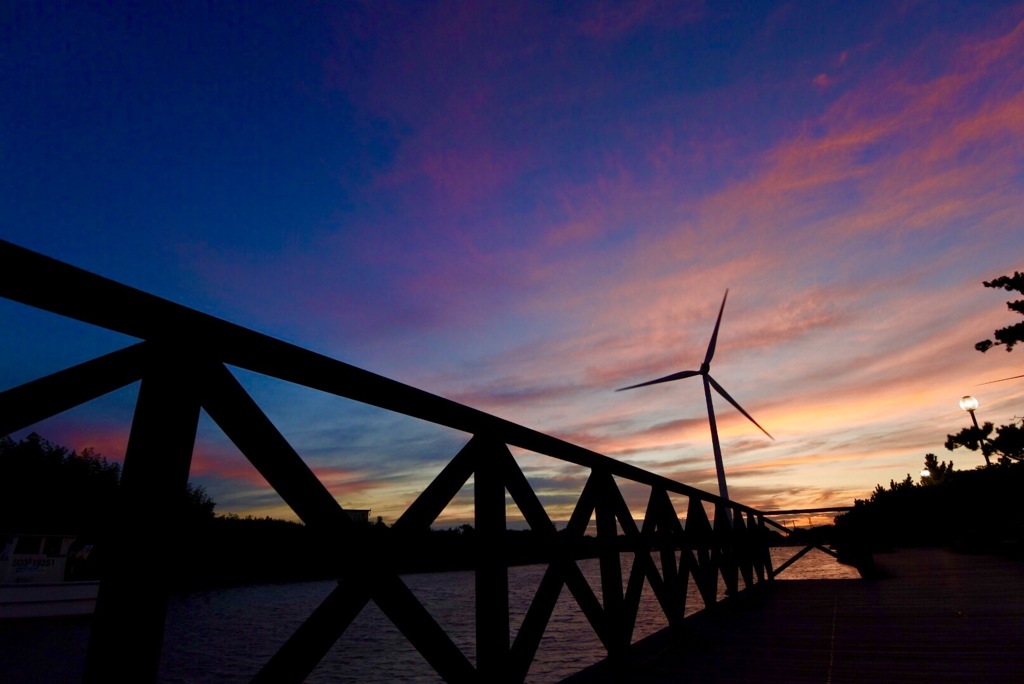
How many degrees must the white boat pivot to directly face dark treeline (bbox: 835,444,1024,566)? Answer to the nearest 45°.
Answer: approximately 135° to its left

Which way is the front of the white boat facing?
to the viewer's left

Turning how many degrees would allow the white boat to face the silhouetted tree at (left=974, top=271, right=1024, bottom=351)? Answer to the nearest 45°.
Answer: approximately 135° to its left

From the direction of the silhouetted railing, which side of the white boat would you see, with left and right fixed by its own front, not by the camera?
left
